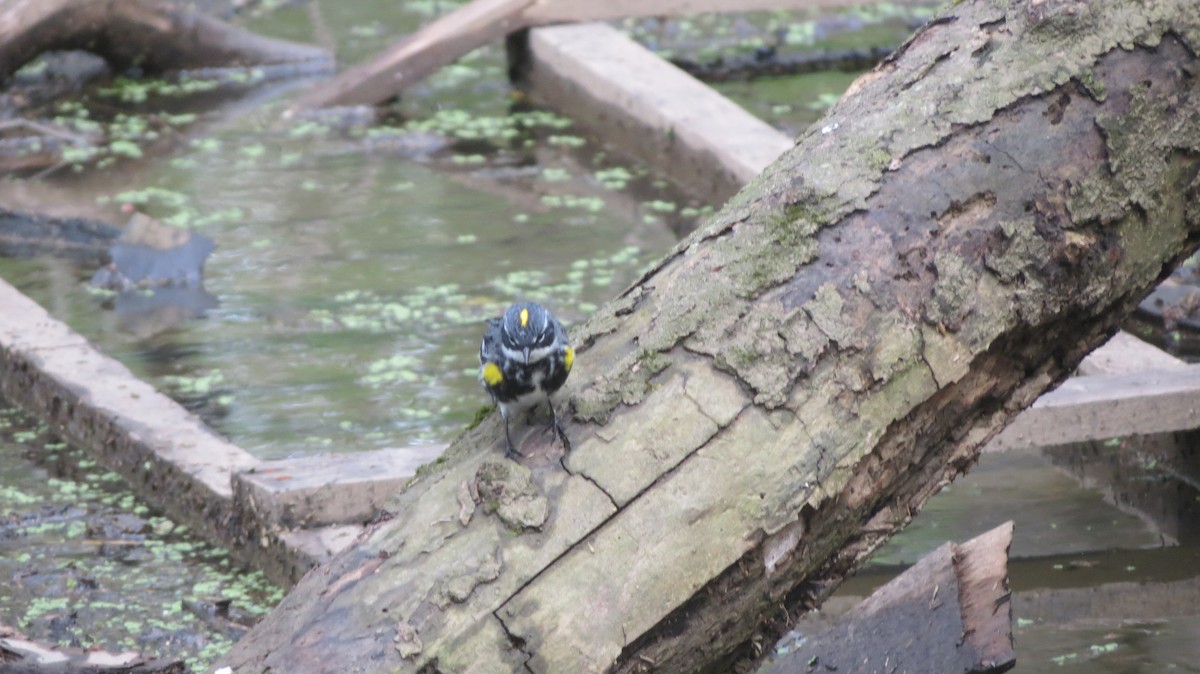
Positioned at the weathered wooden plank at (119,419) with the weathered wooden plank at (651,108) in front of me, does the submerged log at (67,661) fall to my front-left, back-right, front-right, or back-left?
back-right

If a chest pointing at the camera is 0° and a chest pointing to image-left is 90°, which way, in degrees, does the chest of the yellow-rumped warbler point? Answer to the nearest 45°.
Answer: approximately 0°

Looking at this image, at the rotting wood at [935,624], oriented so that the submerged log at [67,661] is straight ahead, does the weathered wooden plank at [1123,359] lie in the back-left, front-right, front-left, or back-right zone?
back-right

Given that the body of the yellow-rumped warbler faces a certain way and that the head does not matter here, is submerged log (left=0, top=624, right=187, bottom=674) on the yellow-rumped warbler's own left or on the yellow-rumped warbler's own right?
on the yellow-rumped warbler's own right

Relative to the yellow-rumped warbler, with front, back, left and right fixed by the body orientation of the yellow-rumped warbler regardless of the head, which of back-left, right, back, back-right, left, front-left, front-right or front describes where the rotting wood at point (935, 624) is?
left

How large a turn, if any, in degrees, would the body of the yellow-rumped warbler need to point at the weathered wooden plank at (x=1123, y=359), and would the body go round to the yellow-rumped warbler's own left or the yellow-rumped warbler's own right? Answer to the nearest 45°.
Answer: approximately 135° to the yellow-rumped warbler's own left

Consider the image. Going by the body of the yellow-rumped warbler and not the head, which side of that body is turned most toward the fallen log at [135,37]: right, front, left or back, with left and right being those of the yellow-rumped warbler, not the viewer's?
back

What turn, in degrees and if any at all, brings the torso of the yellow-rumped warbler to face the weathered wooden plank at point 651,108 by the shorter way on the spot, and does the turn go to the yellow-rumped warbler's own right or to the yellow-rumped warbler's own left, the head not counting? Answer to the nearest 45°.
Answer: approximately 180°

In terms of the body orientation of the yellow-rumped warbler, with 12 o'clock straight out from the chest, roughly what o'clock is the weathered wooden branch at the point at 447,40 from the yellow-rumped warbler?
The weathered wooden branch is roughly at 6 o'clock from the yellow-rumped warbler.
